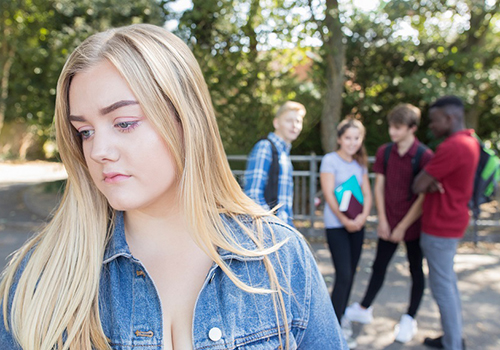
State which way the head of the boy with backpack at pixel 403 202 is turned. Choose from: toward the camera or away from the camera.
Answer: toward the camera

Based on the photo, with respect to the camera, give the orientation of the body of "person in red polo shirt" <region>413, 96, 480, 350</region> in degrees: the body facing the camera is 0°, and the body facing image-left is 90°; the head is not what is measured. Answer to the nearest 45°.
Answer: approximately 90°

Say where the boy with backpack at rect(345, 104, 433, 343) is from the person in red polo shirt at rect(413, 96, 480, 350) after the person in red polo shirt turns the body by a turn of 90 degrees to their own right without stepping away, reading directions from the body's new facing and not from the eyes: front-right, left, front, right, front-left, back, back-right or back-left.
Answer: front-left

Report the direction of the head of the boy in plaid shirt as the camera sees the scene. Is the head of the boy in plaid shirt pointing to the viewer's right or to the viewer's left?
to the viewer's right
